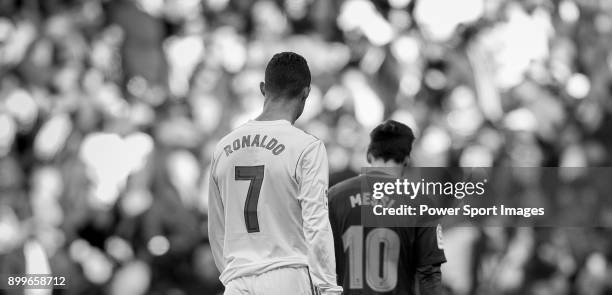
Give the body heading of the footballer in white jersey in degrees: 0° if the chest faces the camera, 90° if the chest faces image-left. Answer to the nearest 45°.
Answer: approximately 225°

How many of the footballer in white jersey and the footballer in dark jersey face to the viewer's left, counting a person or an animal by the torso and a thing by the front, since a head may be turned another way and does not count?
0

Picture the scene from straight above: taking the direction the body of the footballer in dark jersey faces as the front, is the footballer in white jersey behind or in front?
behind

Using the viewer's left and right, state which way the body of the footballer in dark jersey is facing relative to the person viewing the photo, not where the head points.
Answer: facing away from the viewer and to the right of the viewer
